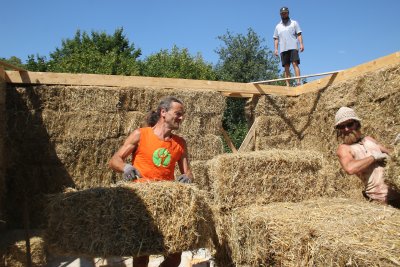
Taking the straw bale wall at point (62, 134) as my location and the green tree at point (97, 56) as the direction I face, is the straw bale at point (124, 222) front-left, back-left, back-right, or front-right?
back-right

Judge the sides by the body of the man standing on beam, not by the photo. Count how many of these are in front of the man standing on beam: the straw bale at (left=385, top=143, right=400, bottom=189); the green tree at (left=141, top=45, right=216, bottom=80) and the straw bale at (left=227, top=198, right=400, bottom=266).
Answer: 2

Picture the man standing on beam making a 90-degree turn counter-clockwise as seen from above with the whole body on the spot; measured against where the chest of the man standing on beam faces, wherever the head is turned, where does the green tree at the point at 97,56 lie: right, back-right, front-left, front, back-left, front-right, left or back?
back-left

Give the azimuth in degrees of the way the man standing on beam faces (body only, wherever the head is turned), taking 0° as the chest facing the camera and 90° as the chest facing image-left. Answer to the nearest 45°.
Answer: approximately 0°

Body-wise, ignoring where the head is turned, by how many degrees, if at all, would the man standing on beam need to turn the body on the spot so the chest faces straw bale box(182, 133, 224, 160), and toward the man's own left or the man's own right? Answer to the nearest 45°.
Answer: approximately 45° to the man's own right

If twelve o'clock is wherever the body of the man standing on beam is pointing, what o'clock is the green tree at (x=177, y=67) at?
The green tree is roughly at 5 o'clock from the man standing on beam.
